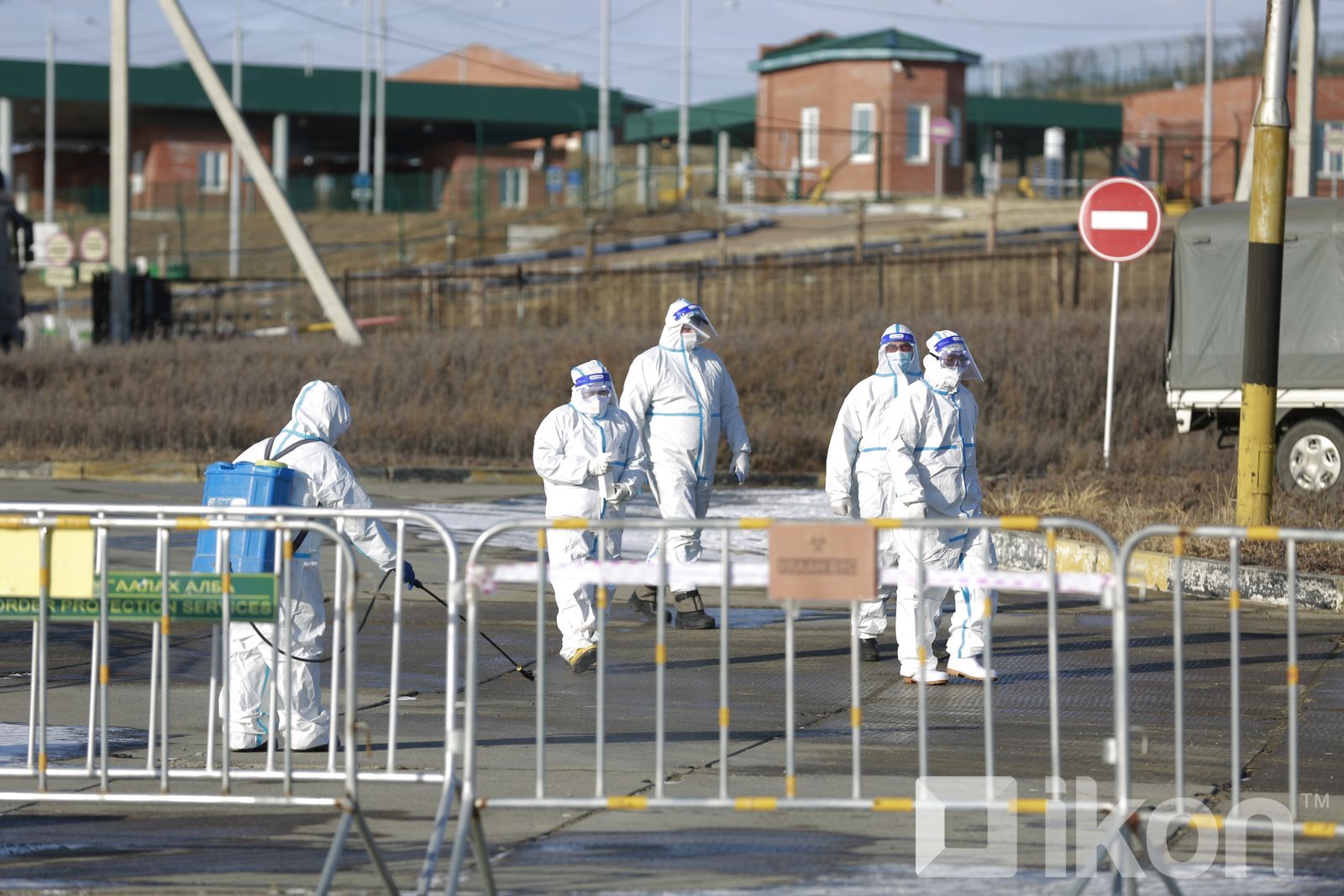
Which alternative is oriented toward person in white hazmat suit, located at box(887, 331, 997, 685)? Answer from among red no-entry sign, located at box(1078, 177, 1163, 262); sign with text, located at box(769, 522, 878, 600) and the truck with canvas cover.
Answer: the red no-entry sign

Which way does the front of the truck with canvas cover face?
to the viewer's right

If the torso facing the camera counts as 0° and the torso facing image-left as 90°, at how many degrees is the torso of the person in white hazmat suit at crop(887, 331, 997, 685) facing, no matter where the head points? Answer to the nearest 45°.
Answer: approximately 315°

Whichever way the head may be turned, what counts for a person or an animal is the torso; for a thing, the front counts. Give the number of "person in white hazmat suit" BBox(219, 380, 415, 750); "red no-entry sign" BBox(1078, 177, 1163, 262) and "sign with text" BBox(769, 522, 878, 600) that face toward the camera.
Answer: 2

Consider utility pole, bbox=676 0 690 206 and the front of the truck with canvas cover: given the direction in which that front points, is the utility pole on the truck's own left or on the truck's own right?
on the truck's own left

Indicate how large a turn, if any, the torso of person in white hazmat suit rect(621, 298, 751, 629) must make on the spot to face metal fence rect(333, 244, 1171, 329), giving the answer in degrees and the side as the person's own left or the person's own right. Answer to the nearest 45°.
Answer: approximately 135° to the person's own left

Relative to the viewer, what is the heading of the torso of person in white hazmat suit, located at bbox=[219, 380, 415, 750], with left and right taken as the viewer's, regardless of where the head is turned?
facing away from the viewer and to the right of the viewer

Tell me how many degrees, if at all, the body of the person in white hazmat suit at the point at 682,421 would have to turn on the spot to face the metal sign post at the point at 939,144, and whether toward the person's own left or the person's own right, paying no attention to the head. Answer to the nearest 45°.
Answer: approximately 135° to the person's own left

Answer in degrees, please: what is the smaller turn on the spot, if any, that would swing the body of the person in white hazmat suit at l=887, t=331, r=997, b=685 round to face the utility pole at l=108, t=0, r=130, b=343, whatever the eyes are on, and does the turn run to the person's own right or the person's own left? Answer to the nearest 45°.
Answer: approximately 180°
